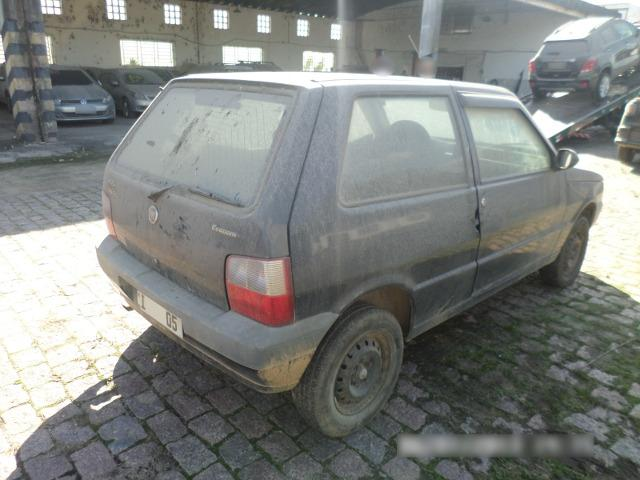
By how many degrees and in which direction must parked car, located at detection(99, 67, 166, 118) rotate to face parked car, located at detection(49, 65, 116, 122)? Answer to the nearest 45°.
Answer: approximately 90° to its right

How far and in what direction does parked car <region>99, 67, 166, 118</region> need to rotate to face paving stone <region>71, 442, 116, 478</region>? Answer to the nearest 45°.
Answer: approximately 45° to its right

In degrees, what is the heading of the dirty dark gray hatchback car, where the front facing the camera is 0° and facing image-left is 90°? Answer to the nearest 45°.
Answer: approximately 225°
